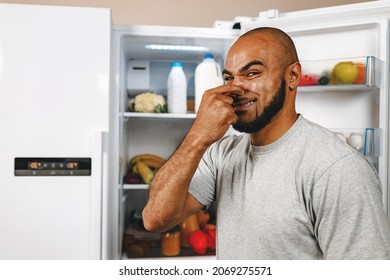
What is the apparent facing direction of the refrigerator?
toward the camera

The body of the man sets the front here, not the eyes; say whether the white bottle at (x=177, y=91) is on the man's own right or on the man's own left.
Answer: on the man's own right

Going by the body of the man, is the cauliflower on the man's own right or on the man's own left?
on the man's own right

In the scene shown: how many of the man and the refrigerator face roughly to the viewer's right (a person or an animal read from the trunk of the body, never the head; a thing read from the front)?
0

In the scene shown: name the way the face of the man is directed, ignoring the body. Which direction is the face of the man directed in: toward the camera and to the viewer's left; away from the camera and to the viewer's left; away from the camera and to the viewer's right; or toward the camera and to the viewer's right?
toward the camera and to the viewer's left

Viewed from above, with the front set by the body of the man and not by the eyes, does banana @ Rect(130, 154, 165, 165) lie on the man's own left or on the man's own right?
on the man's own right

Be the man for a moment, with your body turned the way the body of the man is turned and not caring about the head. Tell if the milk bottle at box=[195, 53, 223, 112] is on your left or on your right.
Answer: on your right

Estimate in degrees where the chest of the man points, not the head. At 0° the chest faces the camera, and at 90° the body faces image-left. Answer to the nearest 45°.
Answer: approximately 45°
